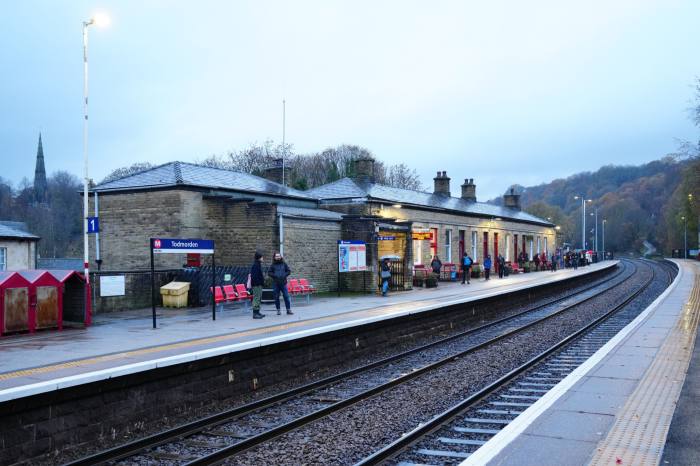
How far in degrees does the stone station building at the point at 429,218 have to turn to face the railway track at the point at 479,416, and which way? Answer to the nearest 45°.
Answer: approximately 45° to its right

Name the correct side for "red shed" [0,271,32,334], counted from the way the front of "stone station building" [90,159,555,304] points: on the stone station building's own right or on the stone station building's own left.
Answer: on the stone station building's own right

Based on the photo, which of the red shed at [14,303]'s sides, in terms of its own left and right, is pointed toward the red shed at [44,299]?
left

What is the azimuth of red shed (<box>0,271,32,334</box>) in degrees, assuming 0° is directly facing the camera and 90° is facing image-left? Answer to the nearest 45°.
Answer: approximately 315°

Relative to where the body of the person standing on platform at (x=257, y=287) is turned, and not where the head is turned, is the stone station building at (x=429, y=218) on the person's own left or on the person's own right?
on the person's own left

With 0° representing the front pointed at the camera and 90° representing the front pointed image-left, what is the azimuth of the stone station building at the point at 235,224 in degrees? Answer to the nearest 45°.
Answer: approximately 315°
